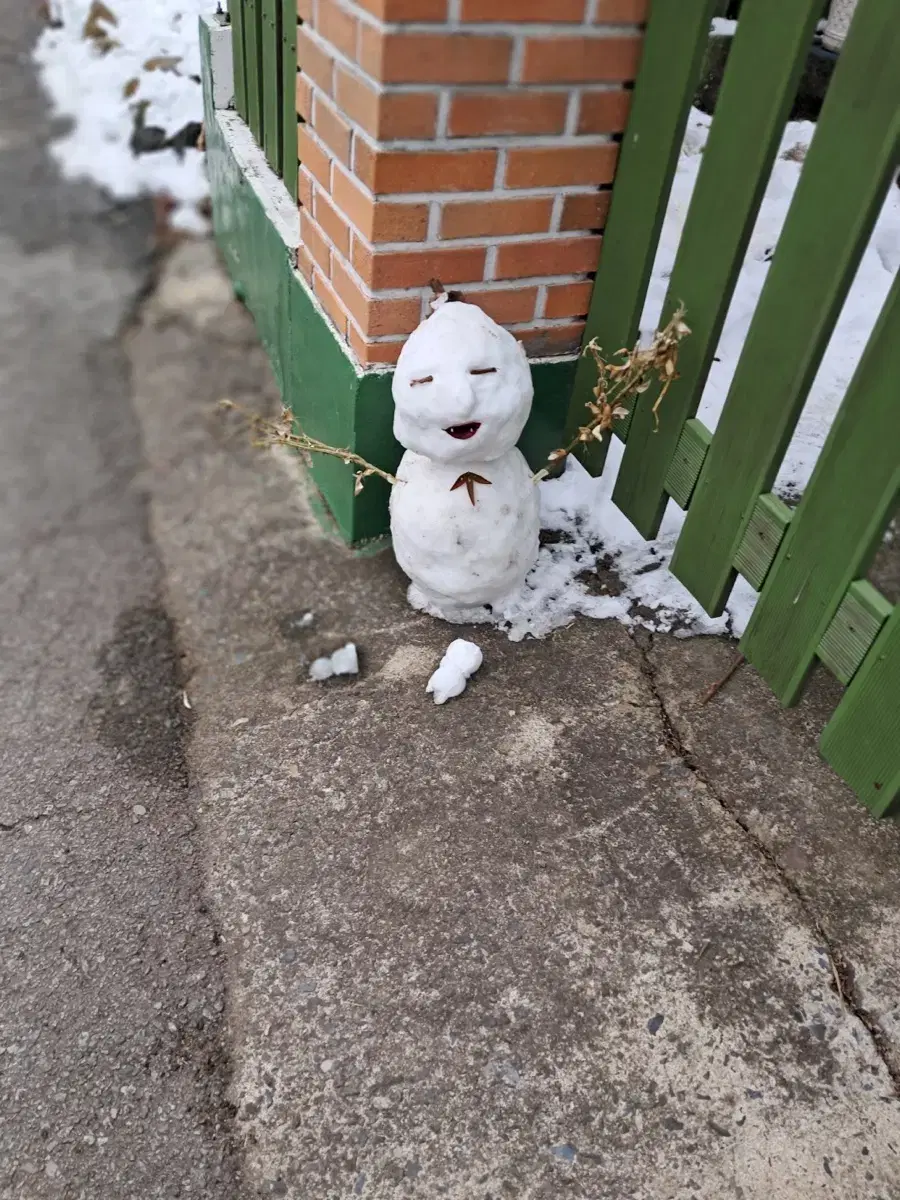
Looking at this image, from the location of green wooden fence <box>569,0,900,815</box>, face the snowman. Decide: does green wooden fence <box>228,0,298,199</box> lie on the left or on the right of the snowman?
right

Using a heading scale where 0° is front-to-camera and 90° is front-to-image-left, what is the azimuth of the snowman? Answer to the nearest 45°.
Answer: approximately 0°

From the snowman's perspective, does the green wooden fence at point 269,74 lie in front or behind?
behind

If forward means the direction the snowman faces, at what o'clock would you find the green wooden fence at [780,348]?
The green wooden fence is roughly at 9 o'clock from the snowman.

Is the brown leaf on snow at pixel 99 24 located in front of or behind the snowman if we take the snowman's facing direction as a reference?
behind

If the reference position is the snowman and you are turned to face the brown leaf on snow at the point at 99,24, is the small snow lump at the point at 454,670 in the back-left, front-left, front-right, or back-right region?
back-left
